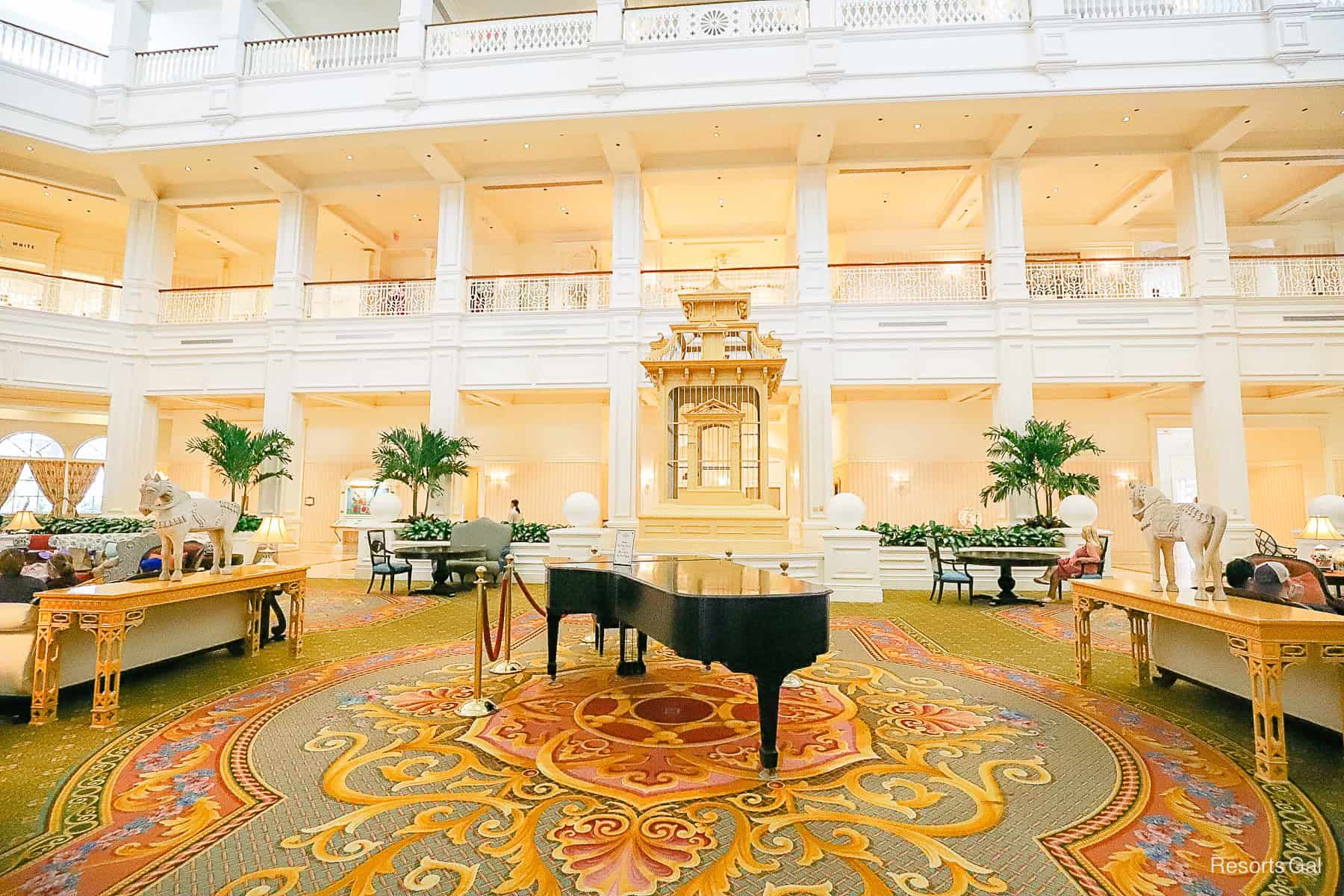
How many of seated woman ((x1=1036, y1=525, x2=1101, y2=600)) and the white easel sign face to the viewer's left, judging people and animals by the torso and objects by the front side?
1

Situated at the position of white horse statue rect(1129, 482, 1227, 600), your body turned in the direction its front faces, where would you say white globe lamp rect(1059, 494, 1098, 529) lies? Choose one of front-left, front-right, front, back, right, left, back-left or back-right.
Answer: front-right

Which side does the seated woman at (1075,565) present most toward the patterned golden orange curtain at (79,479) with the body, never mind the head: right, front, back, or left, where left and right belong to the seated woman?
front

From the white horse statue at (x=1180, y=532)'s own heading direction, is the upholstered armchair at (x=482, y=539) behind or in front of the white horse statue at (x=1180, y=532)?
in front

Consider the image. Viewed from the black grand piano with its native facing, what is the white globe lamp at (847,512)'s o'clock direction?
The white globe lamp is roughly at 2 o'clock from the black grand piano.

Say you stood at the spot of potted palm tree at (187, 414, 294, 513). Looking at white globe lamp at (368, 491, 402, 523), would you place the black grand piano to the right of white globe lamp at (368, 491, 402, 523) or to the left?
right

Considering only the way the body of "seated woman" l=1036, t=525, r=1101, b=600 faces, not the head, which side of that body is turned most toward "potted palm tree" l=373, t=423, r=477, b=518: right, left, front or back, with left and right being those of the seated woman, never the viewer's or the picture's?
front

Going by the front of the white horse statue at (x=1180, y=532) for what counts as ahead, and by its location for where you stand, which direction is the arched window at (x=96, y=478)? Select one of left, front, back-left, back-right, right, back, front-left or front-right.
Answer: front-left

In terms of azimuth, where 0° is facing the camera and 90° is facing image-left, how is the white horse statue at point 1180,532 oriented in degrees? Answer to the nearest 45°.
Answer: approximately 135°

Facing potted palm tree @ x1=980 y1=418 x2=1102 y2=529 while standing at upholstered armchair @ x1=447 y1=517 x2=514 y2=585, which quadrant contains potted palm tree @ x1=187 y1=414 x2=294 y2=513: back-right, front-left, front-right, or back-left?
back-left

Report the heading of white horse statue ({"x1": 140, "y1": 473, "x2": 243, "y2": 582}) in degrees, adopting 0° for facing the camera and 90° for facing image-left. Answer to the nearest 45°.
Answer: approximately 45°

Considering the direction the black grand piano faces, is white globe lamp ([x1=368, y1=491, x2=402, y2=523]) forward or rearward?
forward

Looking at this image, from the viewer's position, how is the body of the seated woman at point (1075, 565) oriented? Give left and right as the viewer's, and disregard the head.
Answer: facing to the left of the viewer
